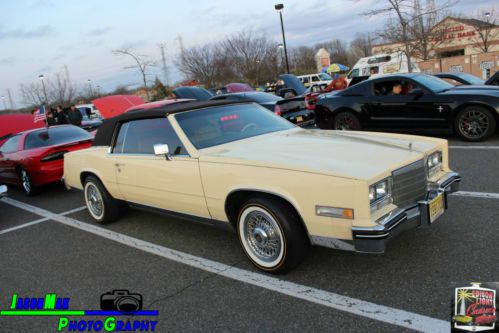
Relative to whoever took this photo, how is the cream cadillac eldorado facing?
facing the viewer and to the right of the viewer

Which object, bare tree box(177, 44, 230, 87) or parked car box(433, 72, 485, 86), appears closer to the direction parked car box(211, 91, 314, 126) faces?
the bare tree

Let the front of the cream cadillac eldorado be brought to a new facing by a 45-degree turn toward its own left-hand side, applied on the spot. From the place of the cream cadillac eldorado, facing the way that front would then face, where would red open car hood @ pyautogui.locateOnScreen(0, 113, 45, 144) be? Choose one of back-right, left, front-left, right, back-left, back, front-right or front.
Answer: back-left

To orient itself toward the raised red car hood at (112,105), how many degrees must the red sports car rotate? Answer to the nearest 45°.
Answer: approximately 90° to its right

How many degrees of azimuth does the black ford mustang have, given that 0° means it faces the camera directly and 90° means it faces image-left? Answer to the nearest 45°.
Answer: approximately 270°

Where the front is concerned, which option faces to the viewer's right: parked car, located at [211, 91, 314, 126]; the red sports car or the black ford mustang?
the black ford mustang

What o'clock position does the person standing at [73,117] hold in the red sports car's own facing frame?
The person standing is roughly at 2 o'clock from the red sports car.

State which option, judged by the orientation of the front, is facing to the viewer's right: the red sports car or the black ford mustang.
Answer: the black ford mustang

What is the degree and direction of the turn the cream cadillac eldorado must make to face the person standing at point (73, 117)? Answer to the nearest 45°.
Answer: approximately 180°

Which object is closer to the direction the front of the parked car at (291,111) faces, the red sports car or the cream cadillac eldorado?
the red sports car

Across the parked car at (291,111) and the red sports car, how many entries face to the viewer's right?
0
